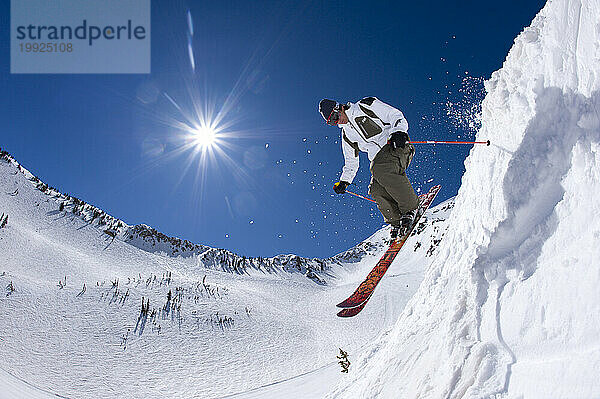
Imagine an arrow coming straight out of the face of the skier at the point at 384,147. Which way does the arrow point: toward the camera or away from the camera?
toward the camera

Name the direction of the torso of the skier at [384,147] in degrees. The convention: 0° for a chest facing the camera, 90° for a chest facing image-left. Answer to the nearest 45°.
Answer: approximately 45°
